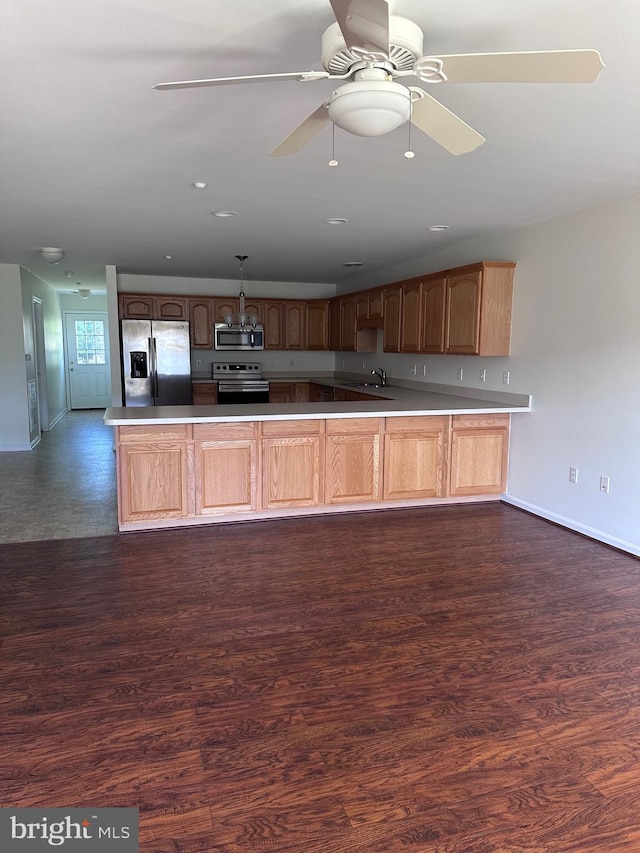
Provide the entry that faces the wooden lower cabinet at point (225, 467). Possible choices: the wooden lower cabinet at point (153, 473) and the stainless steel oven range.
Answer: the stainless steel oven range

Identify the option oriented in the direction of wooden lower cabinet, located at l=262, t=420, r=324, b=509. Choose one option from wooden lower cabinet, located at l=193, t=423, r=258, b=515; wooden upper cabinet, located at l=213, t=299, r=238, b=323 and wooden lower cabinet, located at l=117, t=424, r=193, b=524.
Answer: the wooden upper cabinet

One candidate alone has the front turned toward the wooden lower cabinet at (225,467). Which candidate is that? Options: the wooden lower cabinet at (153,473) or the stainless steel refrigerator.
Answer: the stainless steel refrigerator

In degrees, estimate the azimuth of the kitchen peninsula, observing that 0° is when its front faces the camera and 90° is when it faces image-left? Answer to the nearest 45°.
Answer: approximately 0°

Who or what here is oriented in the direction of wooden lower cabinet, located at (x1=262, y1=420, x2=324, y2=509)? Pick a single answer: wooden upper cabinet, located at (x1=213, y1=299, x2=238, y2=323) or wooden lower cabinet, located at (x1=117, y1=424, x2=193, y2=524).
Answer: the wooden upper cabinet

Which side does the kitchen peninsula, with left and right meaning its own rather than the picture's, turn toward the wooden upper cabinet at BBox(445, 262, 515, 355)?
left

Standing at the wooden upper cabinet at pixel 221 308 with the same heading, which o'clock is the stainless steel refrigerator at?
The stainless steel refrigerator is roughly at 2 o'clock from the wooden upper cabinet.

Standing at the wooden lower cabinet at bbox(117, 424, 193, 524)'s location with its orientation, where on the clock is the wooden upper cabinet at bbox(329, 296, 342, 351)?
The wooden upper cabinet is roughly at 7 o'clock from the wooden lower cabinet.

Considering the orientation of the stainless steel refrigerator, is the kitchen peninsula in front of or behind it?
in front

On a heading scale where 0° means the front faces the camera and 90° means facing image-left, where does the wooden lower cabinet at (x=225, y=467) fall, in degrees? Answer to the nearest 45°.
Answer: approximately 0°
